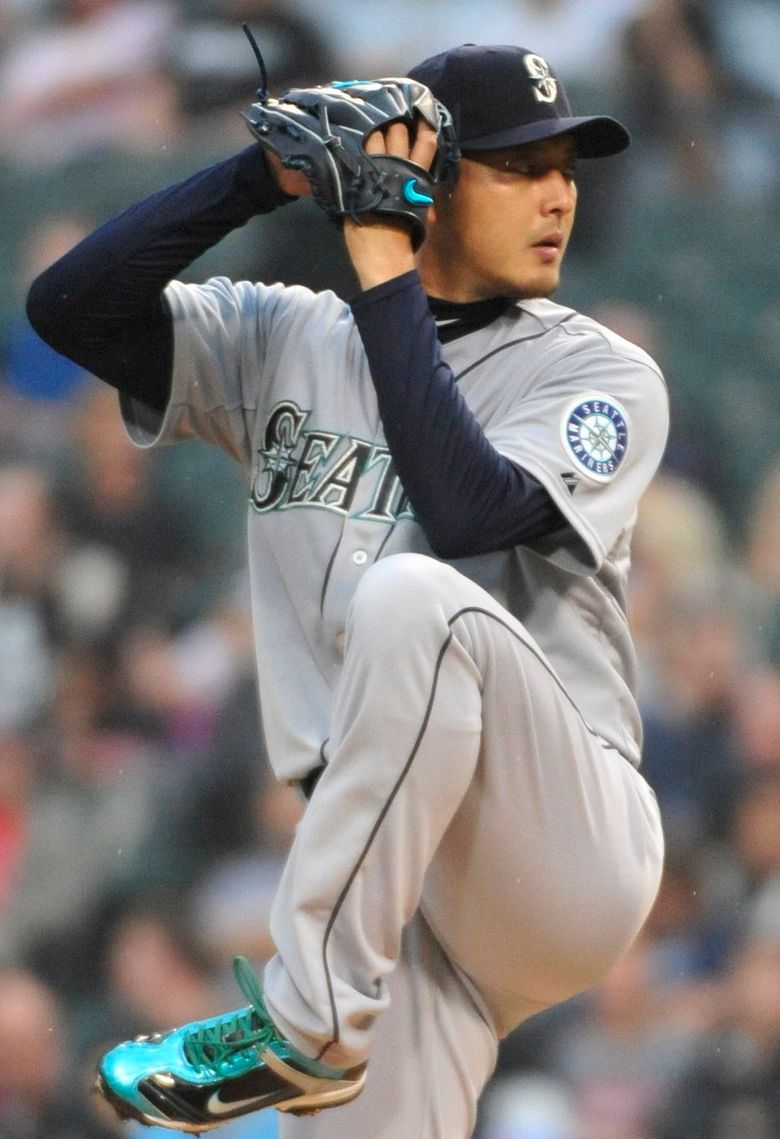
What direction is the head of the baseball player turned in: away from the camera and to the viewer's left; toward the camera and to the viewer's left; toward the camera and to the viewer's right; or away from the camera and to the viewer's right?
toward the camera and to the viewer's right

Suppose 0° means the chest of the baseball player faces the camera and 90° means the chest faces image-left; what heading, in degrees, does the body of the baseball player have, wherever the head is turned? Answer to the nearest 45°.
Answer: approximately 45°
